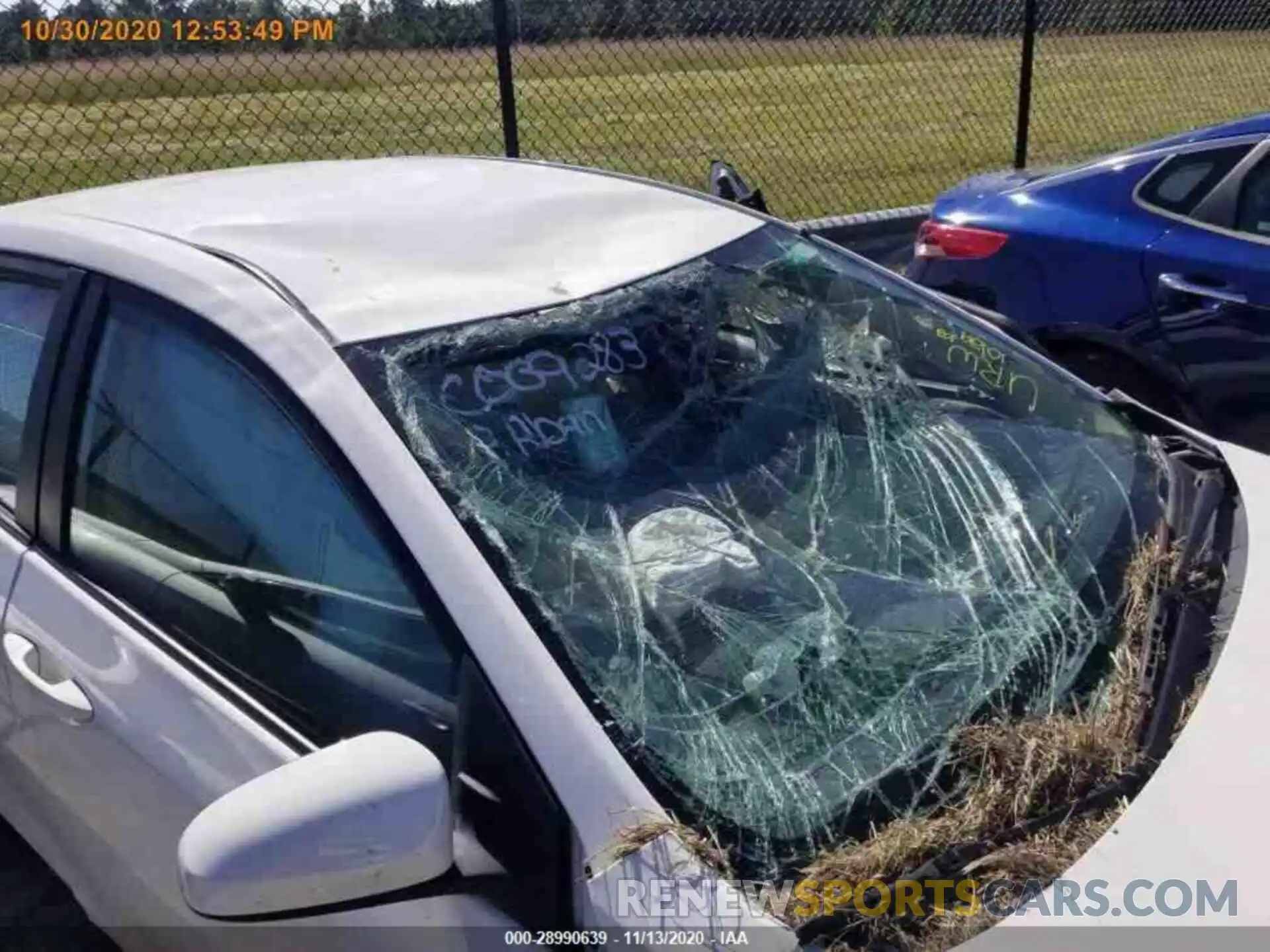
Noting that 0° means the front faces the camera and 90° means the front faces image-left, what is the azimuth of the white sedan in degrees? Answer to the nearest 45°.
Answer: approximately 315°

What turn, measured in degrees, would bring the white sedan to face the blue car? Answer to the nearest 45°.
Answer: approximately 90° to its left

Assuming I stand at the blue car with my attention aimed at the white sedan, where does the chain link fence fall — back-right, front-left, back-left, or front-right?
back-right

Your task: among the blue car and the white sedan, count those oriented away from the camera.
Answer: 0

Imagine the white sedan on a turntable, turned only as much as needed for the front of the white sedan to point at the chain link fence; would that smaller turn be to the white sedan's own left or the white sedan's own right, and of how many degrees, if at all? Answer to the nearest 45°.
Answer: approximately 135° to the white sedan's own left
